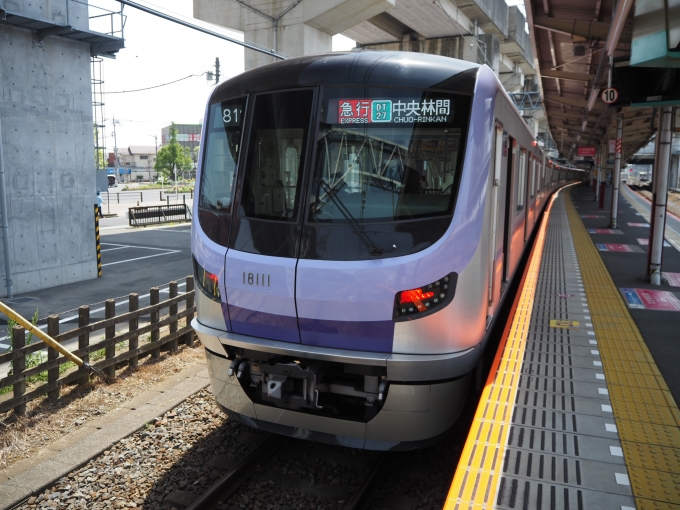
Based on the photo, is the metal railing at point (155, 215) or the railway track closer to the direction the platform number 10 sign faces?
the railway track

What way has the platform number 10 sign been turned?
toward the camera

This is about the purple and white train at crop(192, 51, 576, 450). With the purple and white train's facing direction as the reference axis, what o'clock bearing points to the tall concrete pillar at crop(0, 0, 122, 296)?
The tall concrete pillar is roughly at 3 o'clock from the purple and white train.

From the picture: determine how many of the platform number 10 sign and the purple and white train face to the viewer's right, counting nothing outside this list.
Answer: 0

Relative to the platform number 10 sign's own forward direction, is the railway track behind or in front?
in front

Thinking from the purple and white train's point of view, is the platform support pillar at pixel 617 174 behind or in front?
behind

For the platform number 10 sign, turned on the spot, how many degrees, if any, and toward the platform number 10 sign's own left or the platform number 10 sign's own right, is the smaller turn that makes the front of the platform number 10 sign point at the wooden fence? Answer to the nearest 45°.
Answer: approximately 45° to the platform number 10 sign's own right

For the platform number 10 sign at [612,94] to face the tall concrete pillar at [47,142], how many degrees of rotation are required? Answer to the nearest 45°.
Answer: approximately 90° to its right
